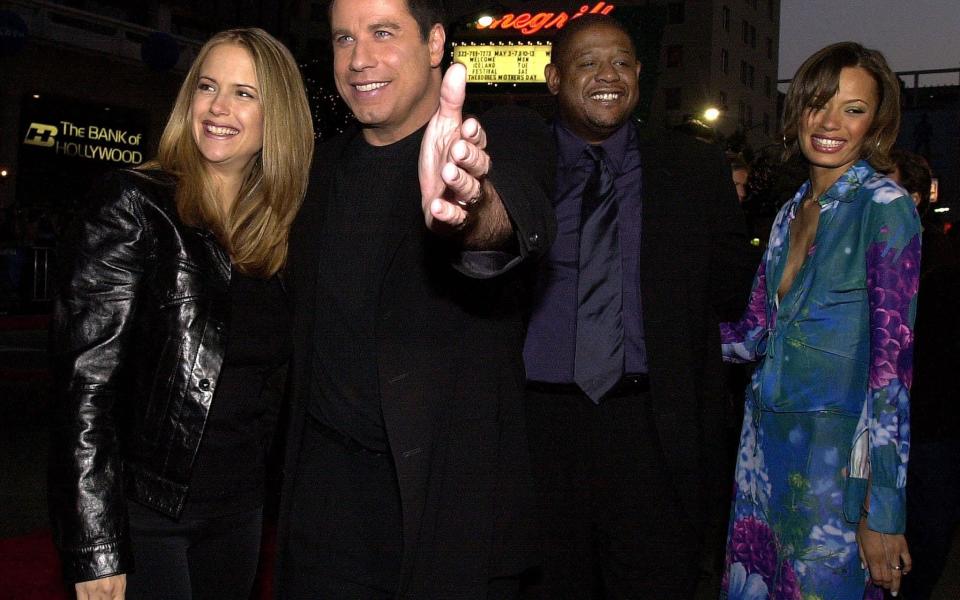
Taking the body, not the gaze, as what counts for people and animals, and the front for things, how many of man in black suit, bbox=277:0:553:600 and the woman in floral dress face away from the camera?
0

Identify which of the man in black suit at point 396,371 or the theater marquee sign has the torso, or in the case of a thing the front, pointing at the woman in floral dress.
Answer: the theater marquee sign

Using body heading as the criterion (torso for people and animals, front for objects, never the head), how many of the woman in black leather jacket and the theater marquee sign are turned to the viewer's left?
0

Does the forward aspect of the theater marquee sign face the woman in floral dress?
yes

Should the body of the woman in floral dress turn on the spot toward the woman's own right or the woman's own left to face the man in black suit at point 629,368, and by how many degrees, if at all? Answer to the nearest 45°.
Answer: approximately 45° to the woman's own right

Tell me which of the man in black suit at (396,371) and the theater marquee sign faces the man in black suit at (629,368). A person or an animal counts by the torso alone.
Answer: the theater marquee sign

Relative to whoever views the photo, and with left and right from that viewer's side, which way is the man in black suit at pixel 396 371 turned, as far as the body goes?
facing the viewer and to the left of the viewer

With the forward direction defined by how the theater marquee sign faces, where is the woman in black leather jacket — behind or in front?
in front

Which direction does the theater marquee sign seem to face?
toward the camera

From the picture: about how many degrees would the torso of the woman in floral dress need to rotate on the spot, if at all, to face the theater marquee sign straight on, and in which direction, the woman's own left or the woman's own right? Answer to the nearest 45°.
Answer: approximately 90° to the woman's own right

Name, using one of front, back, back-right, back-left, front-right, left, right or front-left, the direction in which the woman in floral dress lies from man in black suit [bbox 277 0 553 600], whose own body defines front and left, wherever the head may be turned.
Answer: back-left
